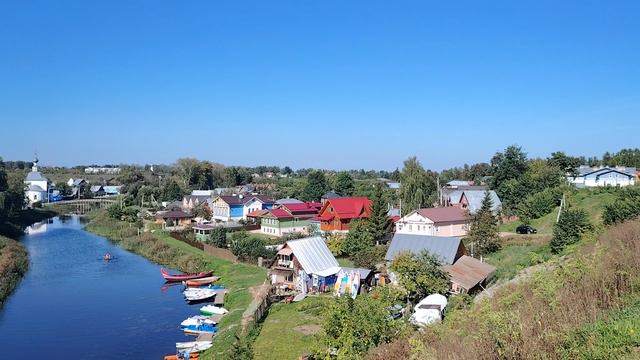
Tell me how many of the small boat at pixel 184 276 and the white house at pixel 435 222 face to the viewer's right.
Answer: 0

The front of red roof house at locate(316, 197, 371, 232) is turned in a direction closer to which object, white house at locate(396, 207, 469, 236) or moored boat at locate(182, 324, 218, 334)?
the moored boat

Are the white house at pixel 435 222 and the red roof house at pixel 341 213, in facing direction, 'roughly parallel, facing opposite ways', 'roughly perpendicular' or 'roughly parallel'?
roughly parallel

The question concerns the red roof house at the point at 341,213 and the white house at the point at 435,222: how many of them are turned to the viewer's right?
0

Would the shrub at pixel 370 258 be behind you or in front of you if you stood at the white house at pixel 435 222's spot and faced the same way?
in front

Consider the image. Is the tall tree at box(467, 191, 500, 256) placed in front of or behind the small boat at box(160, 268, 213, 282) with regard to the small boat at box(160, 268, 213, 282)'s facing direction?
behind

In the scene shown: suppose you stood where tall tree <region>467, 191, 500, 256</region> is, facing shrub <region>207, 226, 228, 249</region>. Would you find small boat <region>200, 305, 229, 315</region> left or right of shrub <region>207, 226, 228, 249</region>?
left

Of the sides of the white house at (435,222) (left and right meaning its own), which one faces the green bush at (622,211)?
left

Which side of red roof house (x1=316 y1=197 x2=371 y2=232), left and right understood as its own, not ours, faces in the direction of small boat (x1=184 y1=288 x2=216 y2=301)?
front

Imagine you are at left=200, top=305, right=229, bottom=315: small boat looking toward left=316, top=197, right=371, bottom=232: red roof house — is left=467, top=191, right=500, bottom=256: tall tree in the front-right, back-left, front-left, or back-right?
front-right

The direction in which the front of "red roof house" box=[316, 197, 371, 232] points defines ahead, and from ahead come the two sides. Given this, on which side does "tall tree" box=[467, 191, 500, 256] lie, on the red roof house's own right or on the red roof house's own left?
on the red roof house's own left

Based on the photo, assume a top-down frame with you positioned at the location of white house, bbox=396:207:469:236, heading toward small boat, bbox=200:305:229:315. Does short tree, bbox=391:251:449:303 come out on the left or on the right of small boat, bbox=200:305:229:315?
left

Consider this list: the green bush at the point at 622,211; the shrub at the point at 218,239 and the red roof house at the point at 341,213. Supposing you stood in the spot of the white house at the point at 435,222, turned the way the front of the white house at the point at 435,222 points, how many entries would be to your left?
1

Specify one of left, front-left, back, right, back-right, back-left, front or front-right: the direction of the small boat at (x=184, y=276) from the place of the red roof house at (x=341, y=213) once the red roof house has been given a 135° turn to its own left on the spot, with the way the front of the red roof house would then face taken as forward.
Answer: back-right

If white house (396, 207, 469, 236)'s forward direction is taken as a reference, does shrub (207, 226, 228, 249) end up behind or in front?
in front

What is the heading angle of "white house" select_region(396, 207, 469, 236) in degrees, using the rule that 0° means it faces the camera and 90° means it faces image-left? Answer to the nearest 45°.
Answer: approximately 45°

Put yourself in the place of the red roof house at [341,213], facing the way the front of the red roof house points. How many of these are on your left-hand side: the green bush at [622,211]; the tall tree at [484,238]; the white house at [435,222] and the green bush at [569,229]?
4
